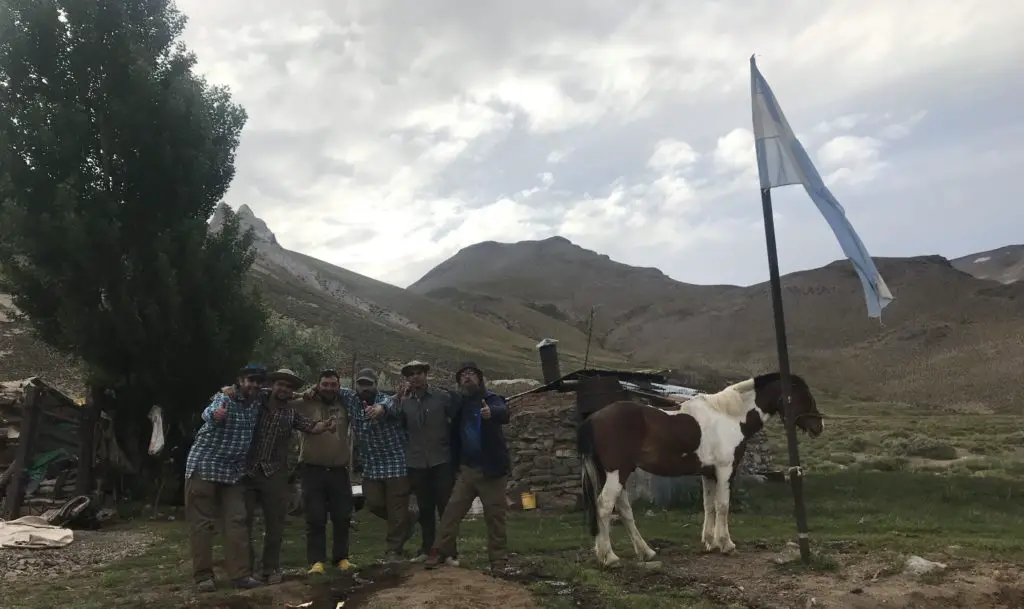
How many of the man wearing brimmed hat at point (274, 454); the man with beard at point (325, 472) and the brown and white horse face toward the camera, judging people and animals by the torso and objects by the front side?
2

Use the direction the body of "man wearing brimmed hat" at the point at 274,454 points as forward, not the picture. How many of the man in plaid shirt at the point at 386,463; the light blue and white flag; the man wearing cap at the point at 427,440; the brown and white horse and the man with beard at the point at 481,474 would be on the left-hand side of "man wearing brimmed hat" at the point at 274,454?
5

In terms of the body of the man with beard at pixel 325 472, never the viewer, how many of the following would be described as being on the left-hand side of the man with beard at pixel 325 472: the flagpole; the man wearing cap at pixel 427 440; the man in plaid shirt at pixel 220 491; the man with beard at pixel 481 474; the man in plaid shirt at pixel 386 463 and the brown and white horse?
5

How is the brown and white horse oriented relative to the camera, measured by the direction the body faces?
to the viewer's right

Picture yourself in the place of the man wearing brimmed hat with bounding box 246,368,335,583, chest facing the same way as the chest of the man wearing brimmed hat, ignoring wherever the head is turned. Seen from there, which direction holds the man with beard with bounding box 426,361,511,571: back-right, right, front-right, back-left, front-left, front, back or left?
left

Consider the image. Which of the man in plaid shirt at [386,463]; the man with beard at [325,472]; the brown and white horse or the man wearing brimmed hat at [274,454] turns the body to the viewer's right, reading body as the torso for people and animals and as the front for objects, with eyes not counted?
the brown and white horse

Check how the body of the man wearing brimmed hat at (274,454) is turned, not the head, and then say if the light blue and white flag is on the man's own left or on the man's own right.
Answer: on the man's own left

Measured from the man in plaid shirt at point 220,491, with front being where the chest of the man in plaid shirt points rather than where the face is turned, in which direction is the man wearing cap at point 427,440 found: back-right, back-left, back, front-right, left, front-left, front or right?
front-left

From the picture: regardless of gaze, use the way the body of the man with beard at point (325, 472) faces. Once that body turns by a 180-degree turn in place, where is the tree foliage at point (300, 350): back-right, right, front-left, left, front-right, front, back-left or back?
front

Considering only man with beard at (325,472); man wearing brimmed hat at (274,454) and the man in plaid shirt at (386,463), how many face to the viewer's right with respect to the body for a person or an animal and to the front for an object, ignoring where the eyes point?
0

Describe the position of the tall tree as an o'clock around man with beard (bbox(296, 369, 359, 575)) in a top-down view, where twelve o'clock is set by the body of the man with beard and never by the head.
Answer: The tall tree is roughly at 5 o'clock from the man with beard.

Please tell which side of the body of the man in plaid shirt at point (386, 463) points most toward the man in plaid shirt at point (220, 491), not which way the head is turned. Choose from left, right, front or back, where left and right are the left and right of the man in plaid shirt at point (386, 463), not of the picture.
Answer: right

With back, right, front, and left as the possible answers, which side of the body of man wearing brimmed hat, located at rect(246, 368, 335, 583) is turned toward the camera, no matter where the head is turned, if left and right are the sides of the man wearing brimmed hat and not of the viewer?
front

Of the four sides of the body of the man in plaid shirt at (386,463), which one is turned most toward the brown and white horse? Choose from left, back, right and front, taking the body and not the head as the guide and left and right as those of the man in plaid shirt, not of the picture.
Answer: left
